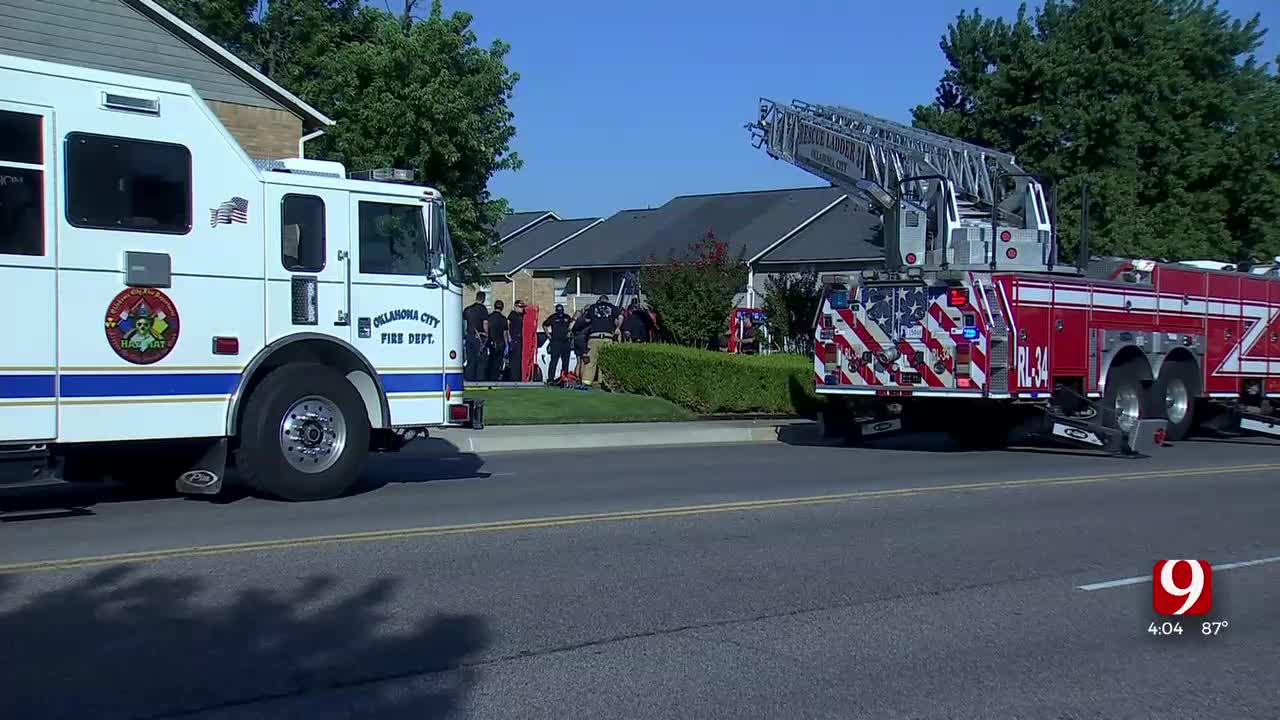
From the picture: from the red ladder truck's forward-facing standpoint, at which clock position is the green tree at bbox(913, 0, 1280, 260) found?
The green tree is roughly at 11 o'clock from the red ladder truck.

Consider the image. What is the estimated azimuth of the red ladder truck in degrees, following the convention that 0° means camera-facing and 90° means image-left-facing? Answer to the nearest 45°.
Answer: approximately 225°

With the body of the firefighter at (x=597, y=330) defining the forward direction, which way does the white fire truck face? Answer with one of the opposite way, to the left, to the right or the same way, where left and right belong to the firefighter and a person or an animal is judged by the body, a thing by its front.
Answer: to the right

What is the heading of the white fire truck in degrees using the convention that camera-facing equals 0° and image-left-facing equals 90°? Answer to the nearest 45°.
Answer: approximately 270°

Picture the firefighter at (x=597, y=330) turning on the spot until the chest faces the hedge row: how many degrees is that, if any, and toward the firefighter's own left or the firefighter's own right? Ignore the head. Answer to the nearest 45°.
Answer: approximately 135° to the firefighter's own right

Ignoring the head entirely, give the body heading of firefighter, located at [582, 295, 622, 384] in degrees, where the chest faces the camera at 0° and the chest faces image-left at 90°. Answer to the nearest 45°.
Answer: approximately 180°

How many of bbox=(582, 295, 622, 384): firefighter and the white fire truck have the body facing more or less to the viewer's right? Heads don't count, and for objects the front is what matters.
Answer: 1
